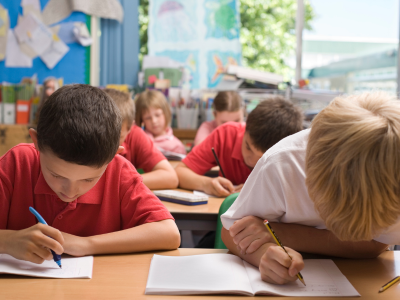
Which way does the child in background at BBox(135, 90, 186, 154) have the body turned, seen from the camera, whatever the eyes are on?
toward the camera

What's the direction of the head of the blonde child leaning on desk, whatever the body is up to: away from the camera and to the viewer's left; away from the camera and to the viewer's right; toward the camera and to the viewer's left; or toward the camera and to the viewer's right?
toward the camera and to the viewer's left

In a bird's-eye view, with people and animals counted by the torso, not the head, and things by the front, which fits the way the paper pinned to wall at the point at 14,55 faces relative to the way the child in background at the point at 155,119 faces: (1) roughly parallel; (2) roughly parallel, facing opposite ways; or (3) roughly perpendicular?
roughly parallel

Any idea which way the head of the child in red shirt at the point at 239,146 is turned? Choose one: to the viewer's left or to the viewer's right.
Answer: to the viewer's left

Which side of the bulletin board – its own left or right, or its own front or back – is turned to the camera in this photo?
front

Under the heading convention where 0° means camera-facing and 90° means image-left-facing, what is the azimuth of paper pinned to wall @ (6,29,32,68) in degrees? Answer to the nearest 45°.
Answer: approximately 0°

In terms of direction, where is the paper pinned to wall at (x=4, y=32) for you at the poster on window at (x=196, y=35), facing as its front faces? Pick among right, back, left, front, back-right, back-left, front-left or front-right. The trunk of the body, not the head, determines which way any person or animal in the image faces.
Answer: right

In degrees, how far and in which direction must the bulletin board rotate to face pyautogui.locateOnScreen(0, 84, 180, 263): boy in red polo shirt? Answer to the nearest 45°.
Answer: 0° — it already faces them

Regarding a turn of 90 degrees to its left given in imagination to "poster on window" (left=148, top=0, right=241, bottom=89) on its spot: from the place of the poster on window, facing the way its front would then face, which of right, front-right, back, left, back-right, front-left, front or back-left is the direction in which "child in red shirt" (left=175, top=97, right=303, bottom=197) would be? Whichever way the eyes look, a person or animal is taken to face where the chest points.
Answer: right

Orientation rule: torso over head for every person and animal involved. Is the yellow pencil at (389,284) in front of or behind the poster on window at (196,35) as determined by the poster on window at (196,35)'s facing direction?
in front

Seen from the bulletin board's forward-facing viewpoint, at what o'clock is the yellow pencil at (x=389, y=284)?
The yellow pencil is roughly at 12 o'clock from the bulletin board.

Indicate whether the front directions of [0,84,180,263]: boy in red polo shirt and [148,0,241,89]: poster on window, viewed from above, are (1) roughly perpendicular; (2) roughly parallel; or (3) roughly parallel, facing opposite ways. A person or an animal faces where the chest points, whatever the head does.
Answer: roughly parallel

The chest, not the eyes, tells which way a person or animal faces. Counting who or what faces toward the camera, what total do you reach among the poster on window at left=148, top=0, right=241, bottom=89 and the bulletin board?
2
